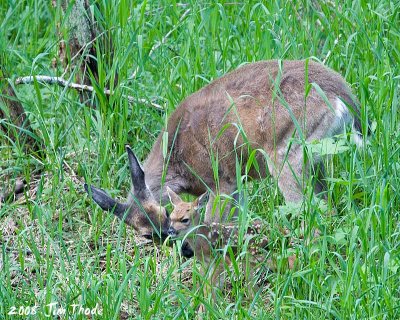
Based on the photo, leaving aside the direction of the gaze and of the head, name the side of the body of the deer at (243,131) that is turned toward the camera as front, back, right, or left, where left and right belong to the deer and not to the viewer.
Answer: left

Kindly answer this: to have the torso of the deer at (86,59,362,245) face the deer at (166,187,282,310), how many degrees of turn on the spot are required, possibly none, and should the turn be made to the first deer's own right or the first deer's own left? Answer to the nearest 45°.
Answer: approximately 90° to the first deer's own left

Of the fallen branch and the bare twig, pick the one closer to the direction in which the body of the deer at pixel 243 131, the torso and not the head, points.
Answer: the fallen branch

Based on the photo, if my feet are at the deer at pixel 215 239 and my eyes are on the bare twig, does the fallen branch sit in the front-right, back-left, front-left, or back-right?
front-left

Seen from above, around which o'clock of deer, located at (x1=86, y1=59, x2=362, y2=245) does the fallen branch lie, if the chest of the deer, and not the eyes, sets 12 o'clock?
The fallen branch is roughly at 1 o'clock from the deer.
